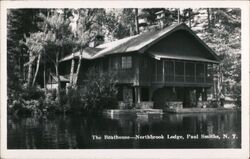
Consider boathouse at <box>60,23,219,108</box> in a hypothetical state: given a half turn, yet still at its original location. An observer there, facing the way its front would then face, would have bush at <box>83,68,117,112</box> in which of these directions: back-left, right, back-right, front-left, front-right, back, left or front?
left

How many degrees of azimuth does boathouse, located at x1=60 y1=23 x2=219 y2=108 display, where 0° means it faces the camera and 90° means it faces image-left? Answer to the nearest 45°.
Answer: approximately 315°

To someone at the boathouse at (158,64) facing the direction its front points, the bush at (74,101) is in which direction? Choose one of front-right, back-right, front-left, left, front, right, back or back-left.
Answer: right
